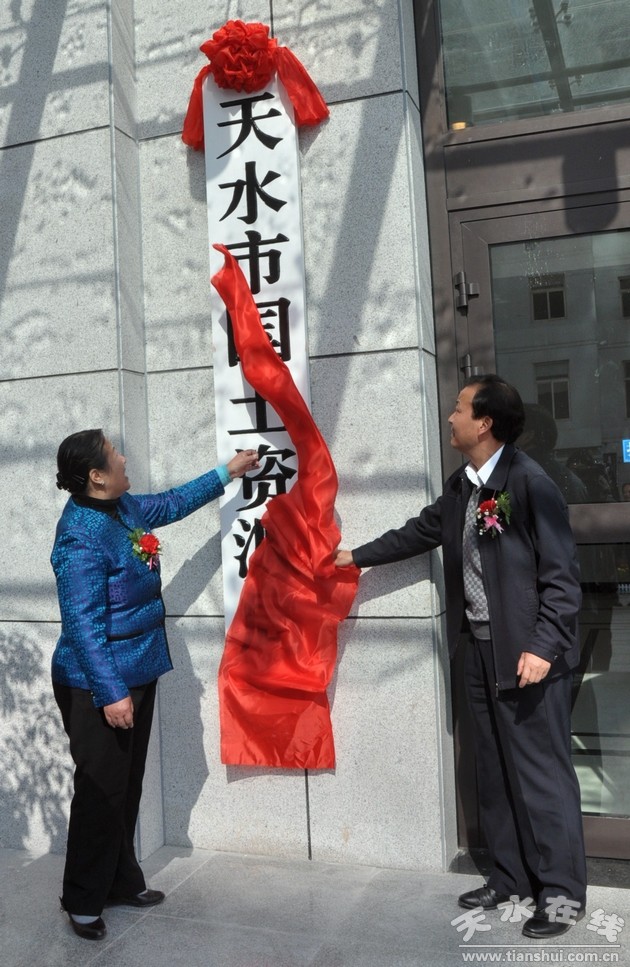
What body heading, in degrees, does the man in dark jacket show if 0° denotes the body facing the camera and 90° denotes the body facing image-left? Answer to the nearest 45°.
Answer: approximately 45°

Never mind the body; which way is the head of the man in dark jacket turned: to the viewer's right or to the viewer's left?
to the viewer's left

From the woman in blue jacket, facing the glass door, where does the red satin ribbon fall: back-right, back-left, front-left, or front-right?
front-left

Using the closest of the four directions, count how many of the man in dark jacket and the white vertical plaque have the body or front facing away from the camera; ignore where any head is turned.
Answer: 0

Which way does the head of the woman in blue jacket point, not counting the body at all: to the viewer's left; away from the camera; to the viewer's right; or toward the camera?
to the viewer's right

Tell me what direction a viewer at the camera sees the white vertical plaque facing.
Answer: facing the viewer

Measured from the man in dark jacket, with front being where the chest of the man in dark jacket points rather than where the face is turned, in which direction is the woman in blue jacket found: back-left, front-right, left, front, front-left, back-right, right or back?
front-right
